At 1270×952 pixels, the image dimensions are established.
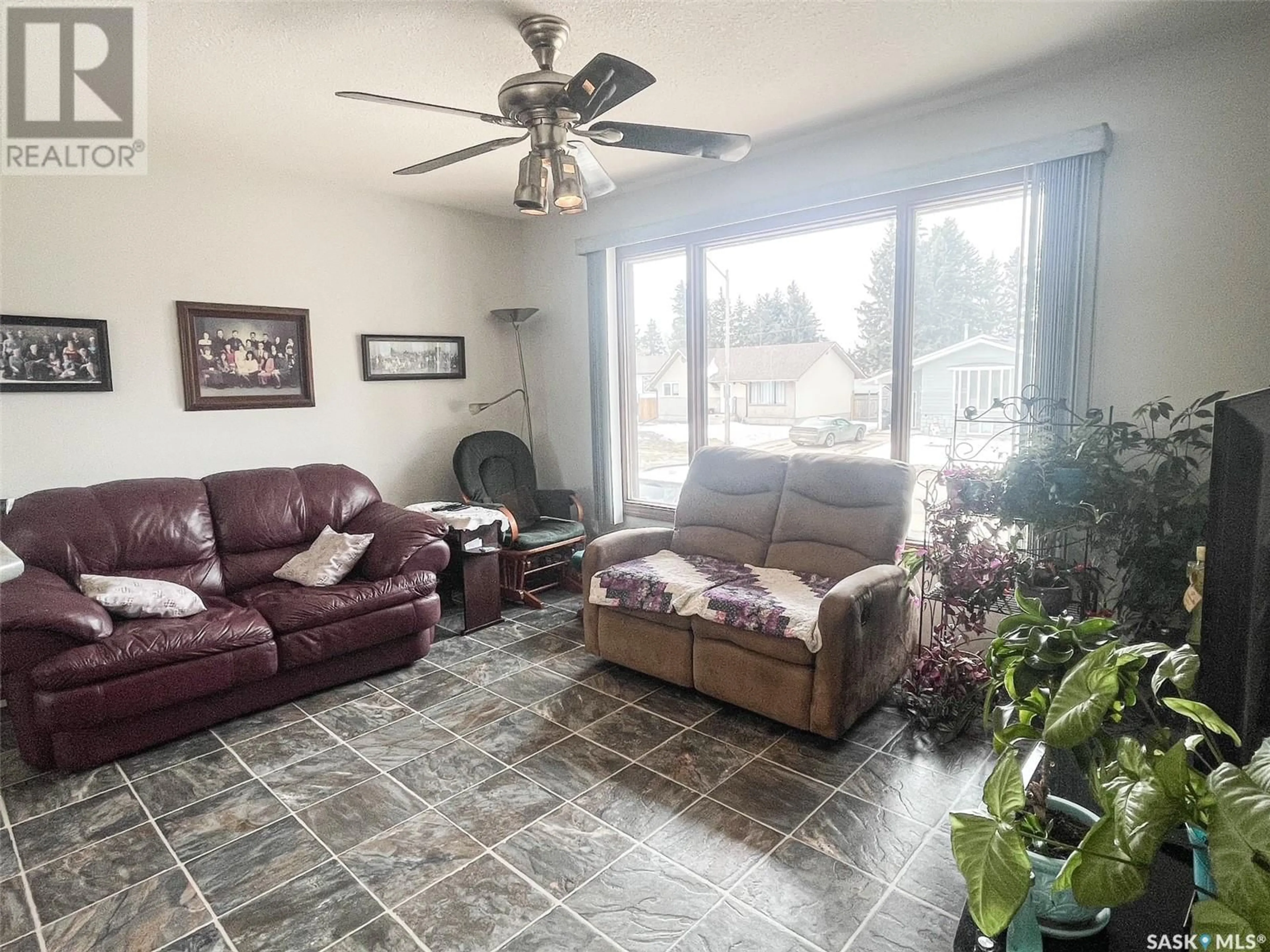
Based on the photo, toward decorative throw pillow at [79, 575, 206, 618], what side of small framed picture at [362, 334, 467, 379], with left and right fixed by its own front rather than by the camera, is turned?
right

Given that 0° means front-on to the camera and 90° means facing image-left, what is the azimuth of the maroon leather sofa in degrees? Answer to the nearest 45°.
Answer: approximately 315°

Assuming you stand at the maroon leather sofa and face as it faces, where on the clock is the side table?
The side table is roughly at 10 o'clock from the maroon leather sofa.

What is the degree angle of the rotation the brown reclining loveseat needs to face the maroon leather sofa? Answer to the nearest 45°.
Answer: approximately 45° to its right

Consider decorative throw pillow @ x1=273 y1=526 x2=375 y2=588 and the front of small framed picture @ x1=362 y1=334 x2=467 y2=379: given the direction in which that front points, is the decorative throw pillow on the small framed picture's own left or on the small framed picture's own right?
on the small framed picture's own right

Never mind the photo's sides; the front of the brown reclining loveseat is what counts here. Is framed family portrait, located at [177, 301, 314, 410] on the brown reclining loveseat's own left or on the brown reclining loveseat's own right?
on the brown reclining loveseat's own right

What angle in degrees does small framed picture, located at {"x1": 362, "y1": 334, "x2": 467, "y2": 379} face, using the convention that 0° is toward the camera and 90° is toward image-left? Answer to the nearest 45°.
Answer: approximately 315°

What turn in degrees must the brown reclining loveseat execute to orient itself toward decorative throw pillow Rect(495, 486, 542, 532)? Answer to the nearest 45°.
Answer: approximately 90° to its right
